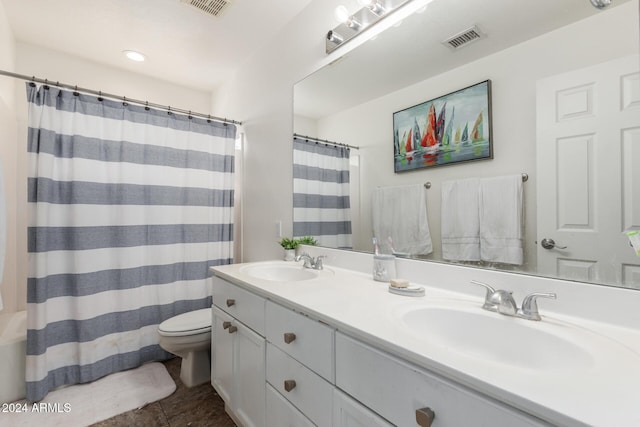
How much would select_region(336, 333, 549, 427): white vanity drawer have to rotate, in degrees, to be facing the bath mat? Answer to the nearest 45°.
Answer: approximately 45° to its right

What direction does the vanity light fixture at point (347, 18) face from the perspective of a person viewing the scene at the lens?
facing the viewer and to the left of the viewer

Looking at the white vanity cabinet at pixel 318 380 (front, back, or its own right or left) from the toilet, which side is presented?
right

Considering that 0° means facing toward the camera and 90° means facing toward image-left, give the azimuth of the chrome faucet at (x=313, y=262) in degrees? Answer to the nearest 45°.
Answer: approximately 45°
